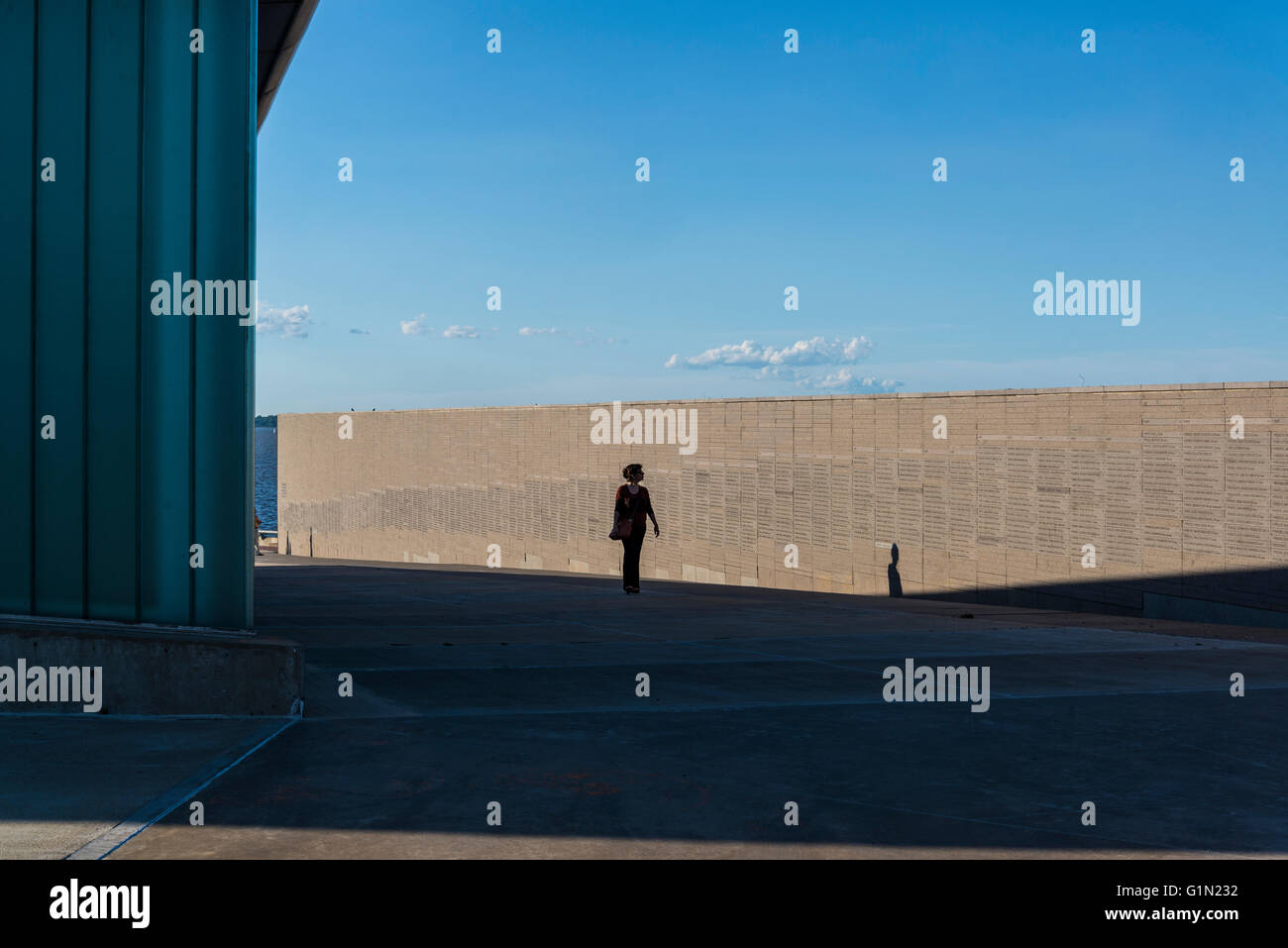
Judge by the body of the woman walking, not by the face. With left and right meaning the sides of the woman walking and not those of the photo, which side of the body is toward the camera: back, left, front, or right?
front

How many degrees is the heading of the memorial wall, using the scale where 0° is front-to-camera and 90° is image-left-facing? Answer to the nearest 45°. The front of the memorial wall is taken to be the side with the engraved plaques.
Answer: approximately 45°
